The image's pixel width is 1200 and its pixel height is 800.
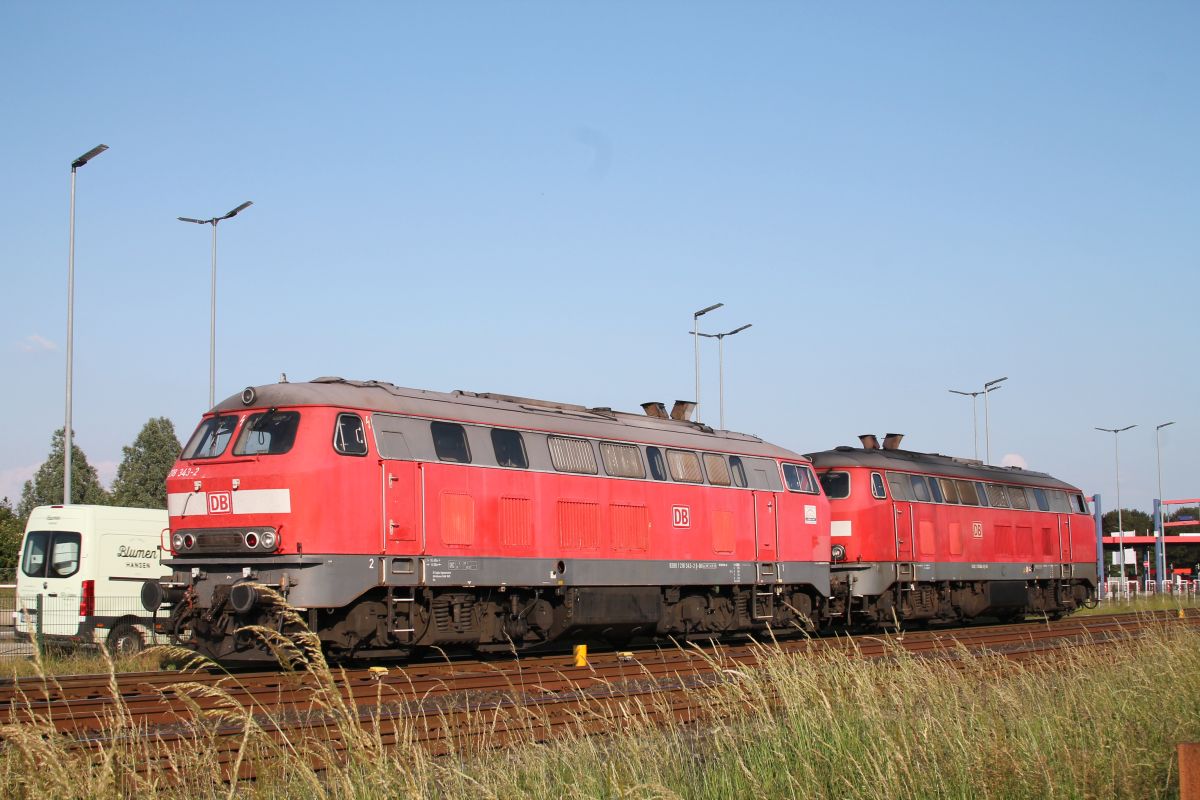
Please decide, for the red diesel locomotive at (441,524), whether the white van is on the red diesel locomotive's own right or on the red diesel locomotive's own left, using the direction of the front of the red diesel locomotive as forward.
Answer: on the red diesel locomotive's own right

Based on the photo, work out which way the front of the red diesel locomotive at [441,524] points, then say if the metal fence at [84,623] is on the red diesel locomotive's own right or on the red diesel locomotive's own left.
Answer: on the red diesel locomotive's own right

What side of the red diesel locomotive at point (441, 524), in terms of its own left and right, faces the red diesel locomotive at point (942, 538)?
back
